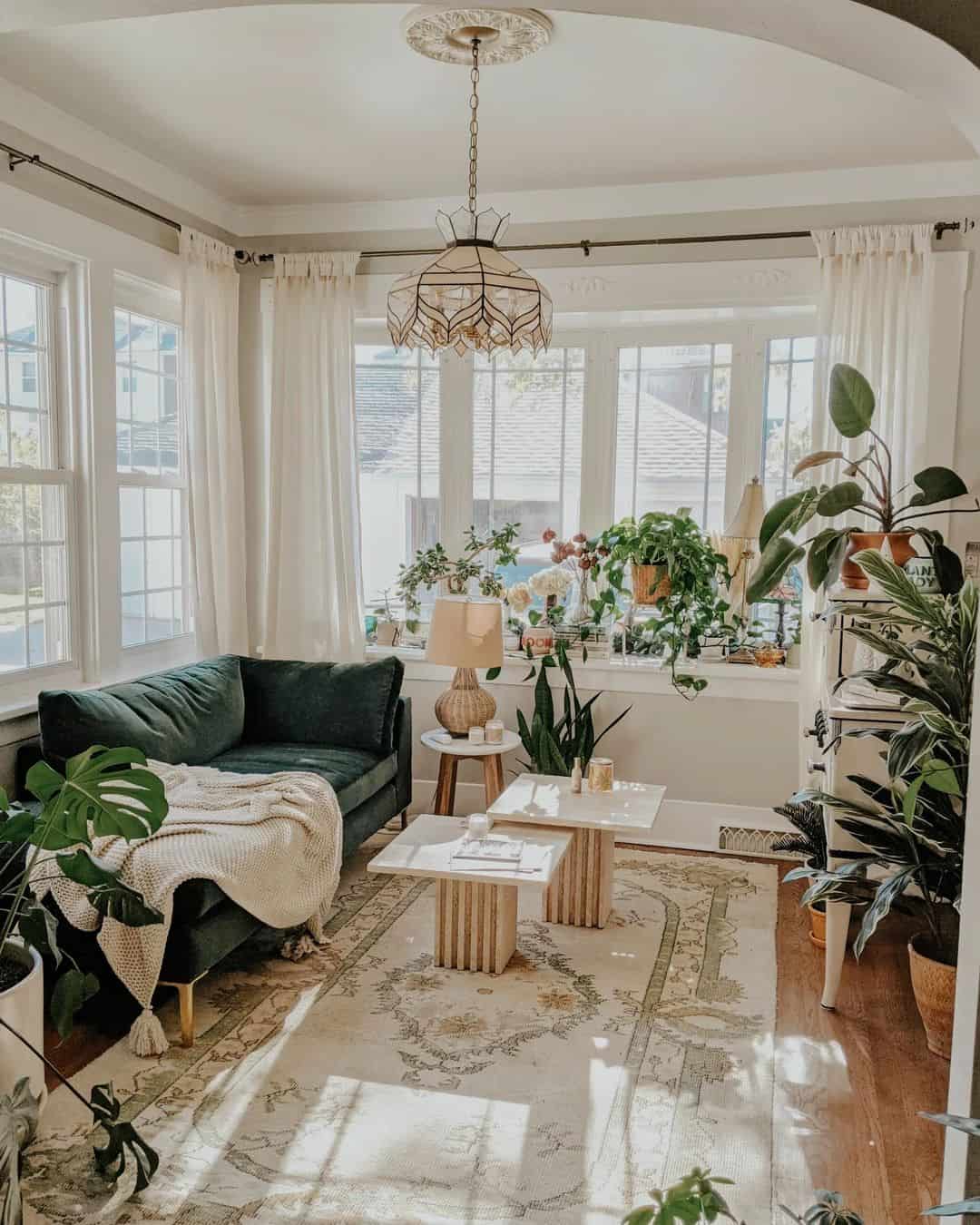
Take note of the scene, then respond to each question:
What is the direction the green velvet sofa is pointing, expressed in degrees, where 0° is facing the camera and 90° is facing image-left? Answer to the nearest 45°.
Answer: approximately 315°

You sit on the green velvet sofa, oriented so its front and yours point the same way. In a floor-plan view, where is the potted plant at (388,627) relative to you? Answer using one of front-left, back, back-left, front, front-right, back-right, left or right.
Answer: left

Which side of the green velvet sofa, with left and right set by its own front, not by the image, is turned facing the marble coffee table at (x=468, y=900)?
front

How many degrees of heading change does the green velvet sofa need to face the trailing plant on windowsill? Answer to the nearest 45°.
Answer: approximately 45° to its left

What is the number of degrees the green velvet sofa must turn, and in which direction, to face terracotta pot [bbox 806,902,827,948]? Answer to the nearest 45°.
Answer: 0° — it already faces it

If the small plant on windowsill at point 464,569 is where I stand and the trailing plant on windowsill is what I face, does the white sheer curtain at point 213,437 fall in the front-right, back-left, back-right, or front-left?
back-right

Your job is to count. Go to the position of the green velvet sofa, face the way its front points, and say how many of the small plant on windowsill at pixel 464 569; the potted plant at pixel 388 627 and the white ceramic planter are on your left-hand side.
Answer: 2

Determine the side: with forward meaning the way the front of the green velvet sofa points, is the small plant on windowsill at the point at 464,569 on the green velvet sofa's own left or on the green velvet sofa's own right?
on the green velvet sofa's own left

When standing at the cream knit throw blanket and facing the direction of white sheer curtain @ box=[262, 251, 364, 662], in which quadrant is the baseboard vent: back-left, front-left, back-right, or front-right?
front-right

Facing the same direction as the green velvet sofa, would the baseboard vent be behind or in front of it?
in front

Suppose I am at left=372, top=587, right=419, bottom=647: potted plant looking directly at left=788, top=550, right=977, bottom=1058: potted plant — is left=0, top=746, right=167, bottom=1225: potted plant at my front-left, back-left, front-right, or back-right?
front-right
